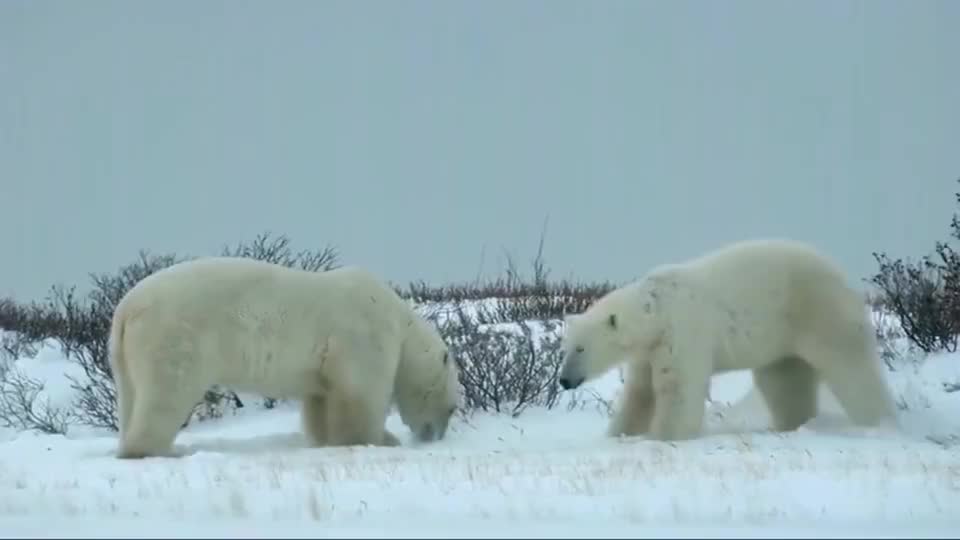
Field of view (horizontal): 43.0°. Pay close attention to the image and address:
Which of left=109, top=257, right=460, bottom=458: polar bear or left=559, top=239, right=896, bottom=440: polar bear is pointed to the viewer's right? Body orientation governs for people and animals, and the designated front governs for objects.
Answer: left=109, top=257, right=460, bottom=458: polar bear

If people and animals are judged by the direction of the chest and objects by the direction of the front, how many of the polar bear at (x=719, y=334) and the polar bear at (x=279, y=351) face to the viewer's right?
1

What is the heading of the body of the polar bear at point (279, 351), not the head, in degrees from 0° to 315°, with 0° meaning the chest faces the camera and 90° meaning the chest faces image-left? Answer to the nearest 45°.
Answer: approximately 270°

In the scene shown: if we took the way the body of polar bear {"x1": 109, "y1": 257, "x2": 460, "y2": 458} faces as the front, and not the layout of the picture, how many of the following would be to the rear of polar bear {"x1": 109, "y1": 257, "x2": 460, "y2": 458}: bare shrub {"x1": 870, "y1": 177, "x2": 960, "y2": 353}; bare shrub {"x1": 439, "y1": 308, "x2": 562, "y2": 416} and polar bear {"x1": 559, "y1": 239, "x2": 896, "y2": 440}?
0

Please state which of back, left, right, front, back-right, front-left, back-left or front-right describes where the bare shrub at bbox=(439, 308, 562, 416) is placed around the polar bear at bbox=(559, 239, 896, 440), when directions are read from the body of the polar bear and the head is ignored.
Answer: front-right

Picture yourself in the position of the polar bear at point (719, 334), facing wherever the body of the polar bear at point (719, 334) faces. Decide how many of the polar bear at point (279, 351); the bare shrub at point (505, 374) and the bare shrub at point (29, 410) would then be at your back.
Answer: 0

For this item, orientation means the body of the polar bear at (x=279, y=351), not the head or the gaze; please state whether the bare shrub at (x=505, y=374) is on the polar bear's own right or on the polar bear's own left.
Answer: on the polar bear's own left

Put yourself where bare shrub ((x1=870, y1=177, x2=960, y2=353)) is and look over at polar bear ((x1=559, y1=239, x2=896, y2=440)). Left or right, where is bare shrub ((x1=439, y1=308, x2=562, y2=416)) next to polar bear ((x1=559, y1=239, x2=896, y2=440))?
right

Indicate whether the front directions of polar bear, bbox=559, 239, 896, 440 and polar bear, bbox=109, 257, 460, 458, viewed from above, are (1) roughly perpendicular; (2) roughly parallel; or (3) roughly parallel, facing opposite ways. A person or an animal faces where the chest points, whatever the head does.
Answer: roughly parallel, facing opposite ways

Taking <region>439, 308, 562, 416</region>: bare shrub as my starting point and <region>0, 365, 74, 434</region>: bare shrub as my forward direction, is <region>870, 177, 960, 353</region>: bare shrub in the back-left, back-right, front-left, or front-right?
back-right

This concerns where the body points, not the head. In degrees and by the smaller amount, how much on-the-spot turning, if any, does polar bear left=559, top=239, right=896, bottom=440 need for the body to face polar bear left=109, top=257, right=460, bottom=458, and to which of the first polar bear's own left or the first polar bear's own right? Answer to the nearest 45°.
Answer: approximately 45° to the first polar bear's own left

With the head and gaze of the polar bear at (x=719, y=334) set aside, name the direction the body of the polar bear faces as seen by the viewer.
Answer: to the viewer's left

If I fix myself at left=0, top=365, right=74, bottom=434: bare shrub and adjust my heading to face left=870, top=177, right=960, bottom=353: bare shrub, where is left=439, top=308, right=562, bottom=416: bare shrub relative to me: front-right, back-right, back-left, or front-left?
front-right

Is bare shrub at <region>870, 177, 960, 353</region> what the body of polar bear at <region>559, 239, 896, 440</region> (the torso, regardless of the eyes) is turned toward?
no

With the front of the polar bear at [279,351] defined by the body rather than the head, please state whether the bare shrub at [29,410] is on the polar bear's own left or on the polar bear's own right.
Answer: on the polar bear's own left

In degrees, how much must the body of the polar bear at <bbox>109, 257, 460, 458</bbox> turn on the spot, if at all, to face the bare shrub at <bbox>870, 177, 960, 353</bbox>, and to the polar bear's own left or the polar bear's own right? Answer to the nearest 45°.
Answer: approximately 45° to the polar bear's own left

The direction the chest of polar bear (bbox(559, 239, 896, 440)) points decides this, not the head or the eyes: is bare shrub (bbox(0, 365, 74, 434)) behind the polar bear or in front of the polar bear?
in front

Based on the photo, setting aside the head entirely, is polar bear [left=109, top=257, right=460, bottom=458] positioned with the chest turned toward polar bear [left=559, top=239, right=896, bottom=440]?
yes

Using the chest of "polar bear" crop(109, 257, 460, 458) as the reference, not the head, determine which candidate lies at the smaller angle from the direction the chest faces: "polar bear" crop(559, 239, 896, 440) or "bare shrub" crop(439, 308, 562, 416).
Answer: the polar bear
